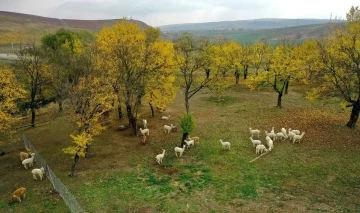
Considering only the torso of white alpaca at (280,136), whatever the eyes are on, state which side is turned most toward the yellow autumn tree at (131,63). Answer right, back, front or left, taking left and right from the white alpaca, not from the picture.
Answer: back

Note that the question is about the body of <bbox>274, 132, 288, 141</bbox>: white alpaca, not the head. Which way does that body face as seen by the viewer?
to the viewer's right
